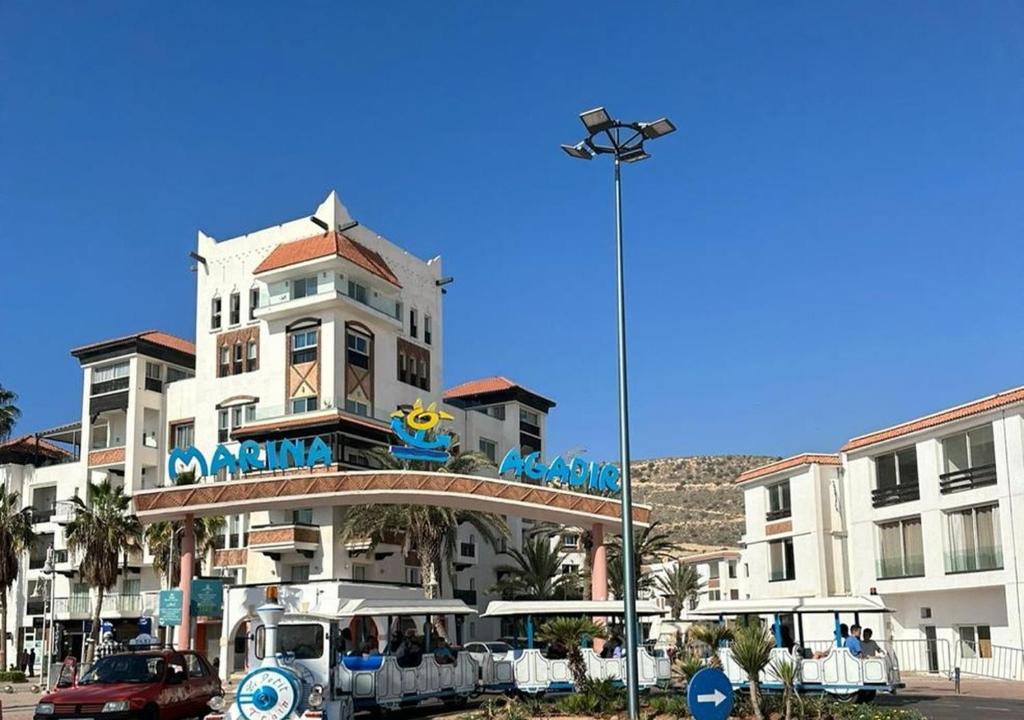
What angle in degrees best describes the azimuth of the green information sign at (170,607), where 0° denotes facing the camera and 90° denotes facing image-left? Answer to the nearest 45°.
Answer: approximately 0°

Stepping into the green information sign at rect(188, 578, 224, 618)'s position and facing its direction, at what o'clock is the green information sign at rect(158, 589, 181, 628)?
the green information sign at rect(158, 589, 181, 628) is roughly at 2 o'clock from the green information sign at rect(188, 578, 224, 618).

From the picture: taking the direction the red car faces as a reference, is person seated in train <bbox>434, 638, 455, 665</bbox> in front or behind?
behind

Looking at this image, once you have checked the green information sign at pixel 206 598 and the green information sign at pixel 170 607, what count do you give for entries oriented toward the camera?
2

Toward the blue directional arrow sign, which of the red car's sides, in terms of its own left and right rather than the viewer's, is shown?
left

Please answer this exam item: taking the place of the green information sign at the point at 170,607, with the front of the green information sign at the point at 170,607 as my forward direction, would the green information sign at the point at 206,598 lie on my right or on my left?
on my left

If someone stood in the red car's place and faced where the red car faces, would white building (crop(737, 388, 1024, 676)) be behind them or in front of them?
behind

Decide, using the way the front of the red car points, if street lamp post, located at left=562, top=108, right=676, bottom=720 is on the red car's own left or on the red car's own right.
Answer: on the red car's own left

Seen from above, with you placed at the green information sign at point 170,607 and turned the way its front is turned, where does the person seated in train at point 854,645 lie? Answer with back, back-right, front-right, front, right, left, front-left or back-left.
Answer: front-left

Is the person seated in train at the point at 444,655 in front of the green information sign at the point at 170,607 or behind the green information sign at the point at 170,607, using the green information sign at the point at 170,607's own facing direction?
in front
